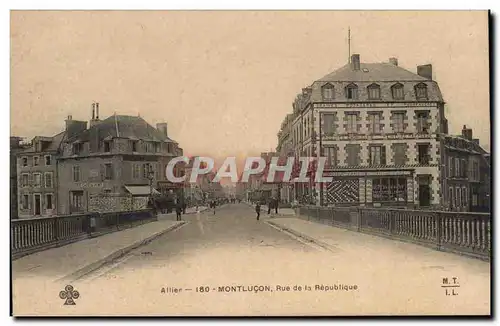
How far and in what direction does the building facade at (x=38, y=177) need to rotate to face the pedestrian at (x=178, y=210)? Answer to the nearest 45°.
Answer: approximately 90° to its left

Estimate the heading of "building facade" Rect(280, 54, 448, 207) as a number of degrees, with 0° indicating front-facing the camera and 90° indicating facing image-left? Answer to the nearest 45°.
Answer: approximately 0°

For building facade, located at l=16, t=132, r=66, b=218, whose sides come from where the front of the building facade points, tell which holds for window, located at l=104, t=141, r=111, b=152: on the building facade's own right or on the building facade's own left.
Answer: on the building facade's own left

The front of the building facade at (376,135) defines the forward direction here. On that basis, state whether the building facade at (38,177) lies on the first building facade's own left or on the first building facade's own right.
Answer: on the first building facade's own right

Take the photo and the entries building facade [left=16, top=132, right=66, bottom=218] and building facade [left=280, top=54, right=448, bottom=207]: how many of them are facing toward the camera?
2

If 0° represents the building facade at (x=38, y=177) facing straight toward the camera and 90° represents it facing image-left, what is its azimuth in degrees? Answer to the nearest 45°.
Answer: approximately 0°

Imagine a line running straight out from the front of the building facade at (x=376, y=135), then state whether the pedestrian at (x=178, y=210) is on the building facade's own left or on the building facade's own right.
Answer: on the building facade's own right
